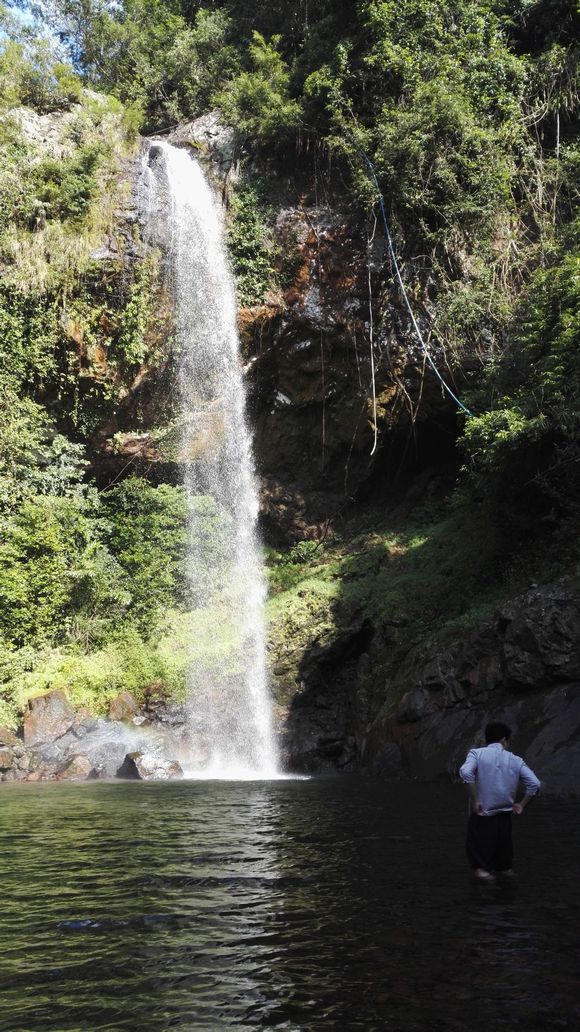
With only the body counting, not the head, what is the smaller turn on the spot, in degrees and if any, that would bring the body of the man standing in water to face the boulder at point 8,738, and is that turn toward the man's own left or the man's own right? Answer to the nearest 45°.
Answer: approximately 45° to the man's own left

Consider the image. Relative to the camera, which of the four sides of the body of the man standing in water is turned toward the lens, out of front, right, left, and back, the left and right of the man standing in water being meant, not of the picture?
back

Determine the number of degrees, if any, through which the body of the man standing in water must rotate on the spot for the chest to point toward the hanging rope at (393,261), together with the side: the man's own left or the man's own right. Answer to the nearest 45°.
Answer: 0° — they already face it

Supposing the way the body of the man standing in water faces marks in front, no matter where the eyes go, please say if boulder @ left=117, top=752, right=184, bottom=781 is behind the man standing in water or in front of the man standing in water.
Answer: in front
